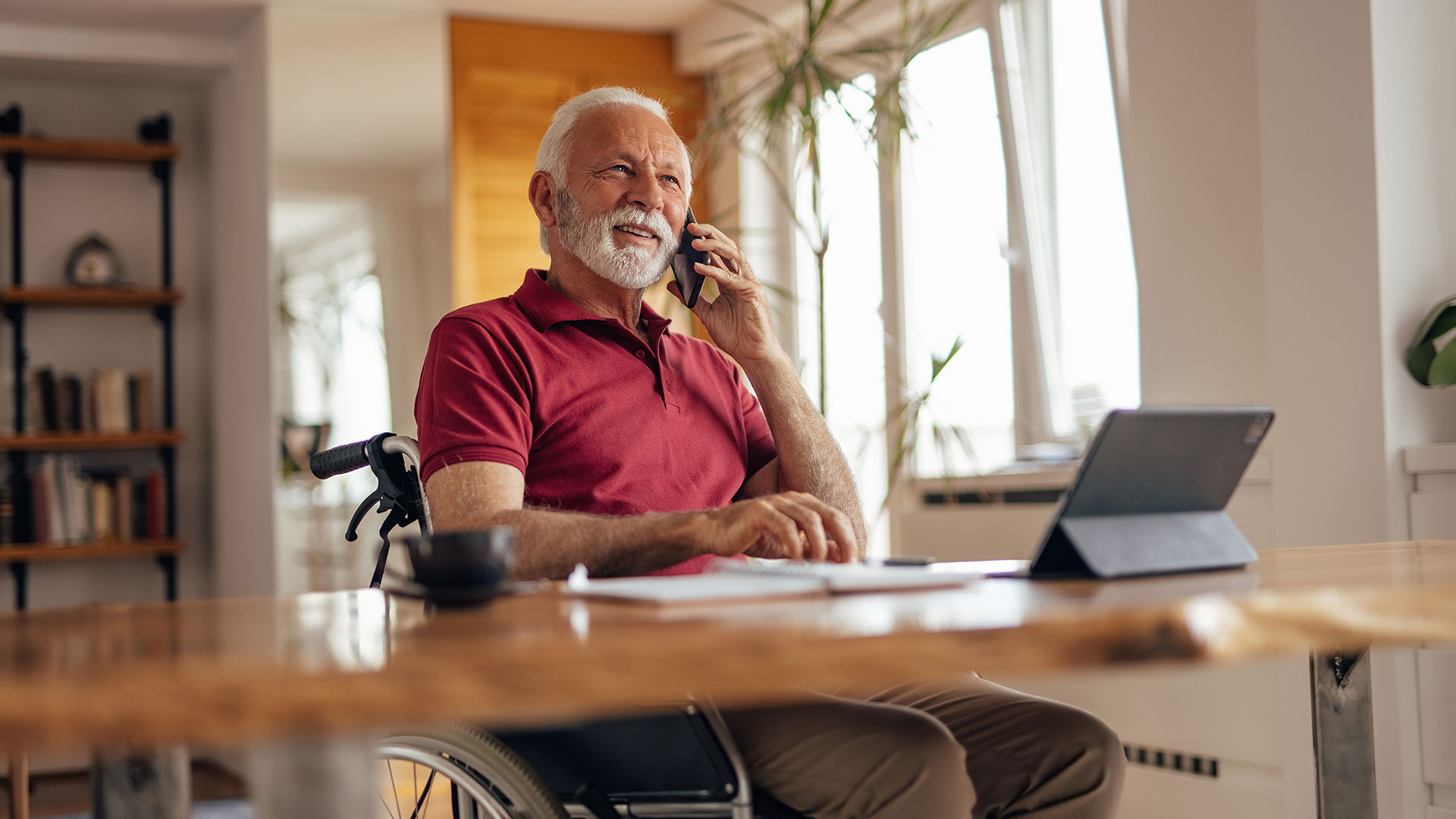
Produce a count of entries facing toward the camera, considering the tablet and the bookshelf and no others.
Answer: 1

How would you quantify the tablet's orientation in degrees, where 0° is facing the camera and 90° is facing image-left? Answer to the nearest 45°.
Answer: approximately 135°

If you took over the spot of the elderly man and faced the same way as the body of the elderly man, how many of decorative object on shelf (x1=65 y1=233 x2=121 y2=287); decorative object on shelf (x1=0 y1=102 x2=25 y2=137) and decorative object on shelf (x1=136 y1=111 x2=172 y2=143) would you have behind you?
3

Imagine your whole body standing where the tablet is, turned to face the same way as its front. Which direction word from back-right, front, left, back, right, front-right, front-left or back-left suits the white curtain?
front-right

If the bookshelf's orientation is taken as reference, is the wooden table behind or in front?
in front

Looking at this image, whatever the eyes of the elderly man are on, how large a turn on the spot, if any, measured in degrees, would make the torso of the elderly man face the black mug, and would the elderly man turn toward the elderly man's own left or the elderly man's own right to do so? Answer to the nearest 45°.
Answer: approximately 45° to the elderly man's own right

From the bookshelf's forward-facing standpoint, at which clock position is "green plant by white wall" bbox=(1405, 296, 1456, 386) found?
The green plant by white wall is roughly at 11 o'clock from the bookshelf.

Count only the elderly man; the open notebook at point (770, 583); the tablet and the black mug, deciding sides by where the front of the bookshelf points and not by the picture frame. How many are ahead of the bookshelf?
4

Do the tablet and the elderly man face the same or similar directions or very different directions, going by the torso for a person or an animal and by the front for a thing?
very different directions

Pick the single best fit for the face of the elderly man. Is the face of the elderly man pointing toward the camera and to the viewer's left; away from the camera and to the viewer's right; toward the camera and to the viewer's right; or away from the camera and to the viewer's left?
toward the camera and to the viewer's right
